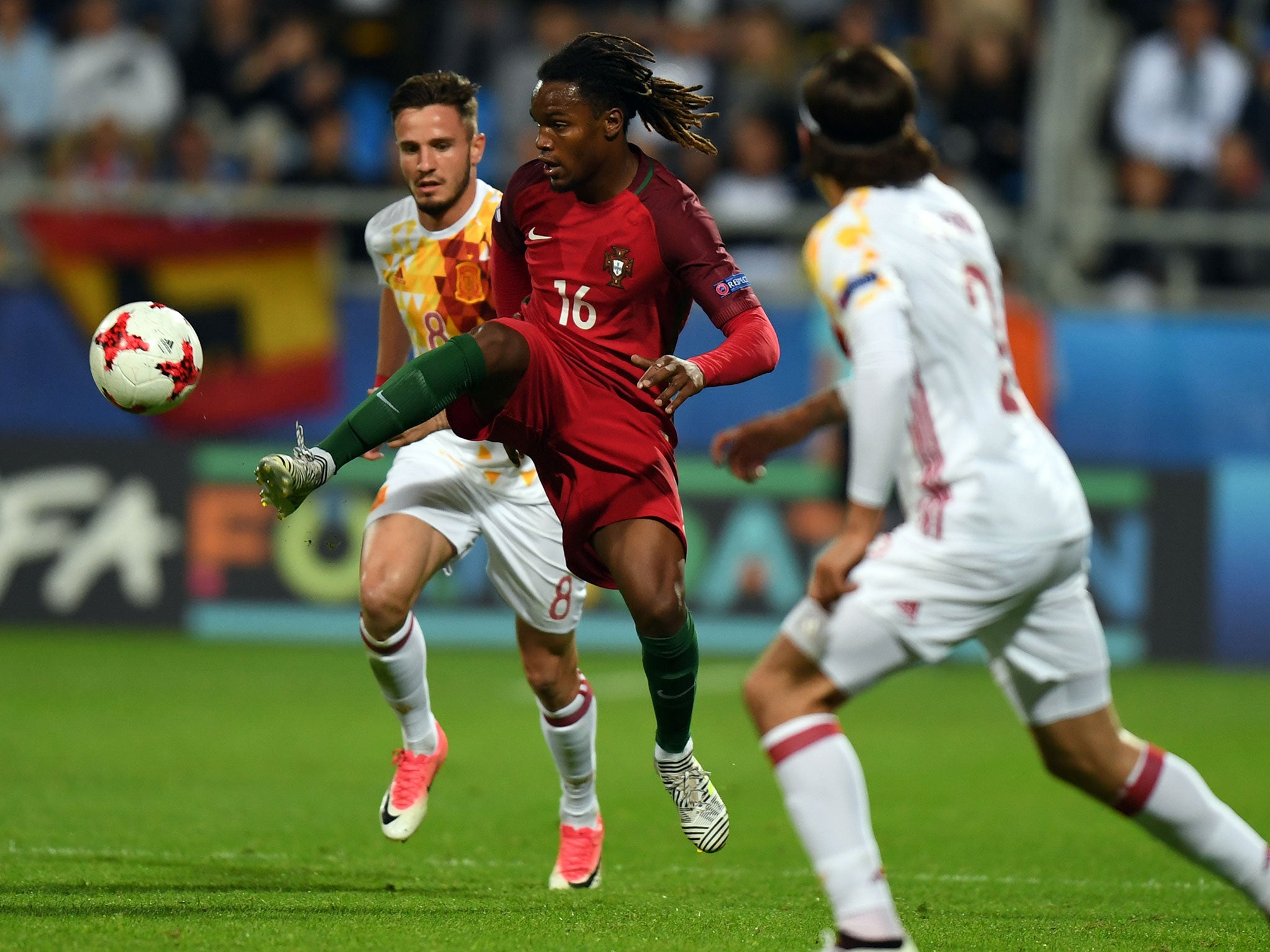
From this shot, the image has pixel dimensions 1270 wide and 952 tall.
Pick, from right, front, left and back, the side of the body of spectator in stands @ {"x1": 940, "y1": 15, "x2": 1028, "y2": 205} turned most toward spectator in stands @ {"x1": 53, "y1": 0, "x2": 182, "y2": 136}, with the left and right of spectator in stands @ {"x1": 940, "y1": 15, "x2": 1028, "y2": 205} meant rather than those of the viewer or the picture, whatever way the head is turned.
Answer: right

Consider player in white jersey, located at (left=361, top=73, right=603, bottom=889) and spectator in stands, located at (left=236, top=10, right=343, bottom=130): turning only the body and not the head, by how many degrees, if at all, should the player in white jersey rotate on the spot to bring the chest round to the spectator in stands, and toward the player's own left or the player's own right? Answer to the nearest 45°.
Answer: approximately 180°

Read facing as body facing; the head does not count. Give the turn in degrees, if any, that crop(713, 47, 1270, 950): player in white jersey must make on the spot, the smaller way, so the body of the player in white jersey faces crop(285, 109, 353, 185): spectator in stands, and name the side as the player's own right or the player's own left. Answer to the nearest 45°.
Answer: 0° — they already face them

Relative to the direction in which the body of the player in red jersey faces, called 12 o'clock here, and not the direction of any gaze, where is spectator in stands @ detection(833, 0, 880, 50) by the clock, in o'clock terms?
The spectator in stands is roughly at 5 o'clock from the player in red jersey.

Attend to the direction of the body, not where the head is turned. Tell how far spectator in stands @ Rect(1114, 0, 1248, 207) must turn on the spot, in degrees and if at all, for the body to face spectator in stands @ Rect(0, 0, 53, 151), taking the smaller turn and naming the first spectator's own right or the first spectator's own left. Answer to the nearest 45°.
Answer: approximately 90° to the first spectator's own right

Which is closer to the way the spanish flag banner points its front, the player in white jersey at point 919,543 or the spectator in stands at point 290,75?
the player in white jersey

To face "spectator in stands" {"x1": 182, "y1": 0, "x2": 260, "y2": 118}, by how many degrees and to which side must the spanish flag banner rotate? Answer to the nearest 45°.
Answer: approximately 180°

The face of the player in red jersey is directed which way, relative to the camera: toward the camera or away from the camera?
toward the camera

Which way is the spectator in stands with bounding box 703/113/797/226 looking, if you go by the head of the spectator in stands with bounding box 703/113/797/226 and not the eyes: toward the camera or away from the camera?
toward the camera

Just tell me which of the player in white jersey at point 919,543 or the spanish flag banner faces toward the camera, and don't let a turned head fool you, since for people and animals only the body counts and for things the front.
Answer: the spanish flag banner

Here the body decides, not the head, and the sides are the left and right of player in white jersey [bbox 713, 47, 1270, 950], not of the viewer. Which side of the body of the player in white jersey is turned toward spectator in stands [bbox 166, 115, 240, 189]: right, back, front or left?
front

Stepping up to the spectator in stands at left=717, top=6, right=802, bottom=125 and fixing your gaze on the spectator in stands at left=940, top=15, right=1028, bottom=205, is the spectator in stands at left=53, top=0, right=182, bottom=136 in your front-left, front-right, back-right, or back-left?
back-right

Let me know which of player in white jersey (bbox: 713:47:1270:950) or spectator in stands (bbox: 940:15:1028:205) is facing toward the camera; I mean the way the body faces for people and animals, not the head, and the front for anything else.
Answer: the spectator in stands

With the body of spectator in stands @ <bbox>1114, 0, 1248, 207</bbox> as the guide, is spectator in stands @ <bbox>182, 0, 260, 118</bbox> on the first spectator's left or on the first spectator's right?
on the first spectator's right

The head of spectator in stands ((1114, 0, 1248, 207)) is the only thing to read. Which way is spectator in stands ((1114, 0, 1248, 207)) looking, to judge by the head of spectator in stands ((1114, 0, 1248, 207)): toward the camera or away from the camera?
toward the camera

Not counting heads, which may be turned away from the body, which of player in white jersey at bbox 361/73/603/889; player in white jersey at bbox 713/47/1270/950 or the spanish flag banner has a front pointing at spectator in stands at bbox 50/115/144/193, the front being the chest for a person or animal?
player in white jersey at bbox 713/47/1270/950

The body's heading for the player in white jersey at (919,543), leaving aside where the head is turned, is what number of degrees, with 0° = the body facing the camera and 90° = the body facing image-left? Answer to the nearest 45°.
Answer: approximately 135°

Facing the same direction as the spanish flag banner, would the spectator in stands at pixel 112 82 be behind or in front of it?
behind

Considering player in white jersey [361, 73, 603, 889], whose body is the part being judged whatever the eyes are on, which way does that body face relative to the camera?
toward the camera
